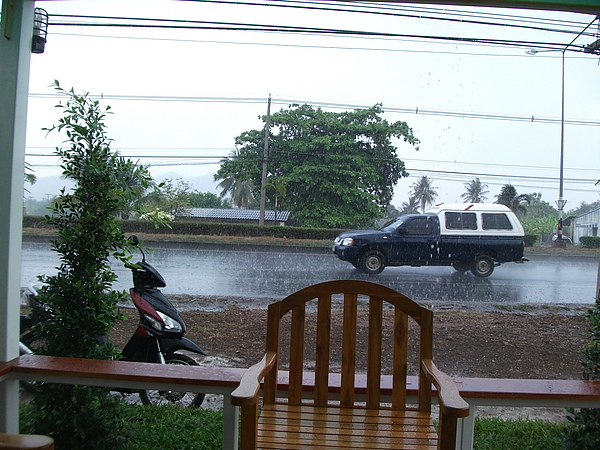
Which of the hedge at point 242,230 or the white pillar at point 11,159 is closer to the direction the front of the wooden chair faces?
the white pillar

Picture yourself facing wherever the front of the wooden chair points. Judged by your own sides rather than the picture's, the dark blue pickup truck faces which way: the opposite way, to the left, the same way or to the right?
to the right

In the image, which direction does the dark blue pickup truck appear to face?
to the viewer's left

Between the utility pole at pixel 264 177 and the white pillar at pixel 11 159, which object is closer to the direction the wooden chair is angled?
the white pillar

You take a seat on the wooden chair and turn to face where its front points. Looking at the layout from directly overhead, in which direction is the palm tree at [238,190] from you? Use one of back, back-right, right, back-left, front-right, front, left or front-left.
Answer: back-right

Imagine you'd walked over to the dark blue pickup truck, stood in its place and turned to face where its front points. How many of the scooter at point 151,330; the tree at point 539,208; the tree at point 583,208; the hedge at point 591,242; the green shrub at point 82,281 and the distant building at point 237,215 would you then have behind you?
3

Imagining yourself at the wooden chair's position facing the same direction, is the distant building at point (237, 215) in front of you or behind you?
behind

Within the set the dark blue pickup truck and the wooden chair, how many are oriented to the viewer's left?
1

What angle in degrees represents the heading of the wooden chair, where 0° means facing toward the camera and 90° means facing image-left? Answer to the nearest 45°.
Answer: approximately 0°
